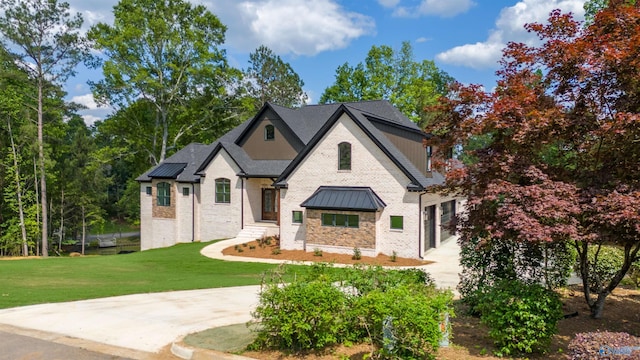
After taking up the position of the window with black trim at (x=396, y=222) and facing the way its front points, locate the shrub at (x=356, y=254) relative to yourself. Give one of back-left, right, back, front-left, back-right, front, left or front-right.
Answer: right

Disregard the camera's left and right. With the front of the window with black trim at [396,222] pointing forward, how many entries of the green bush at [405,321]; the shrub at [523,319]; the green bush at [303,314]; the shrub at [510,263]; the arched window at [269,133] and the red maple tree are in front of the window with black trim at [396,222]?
5

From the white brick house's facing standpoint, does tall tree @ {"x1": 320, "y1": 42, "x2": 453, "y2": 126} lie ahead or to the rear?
to the rear

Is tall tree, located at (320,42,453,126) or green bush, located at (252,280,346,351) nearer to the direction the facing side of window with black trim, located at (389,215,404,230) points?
the green bush

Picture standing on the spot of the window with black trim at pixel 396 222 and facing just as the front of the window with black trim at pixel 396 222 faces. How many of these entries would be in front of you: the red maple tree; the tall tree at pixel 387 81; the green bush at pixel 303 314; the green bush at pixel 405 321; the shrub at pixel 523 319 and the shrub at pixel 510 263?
5

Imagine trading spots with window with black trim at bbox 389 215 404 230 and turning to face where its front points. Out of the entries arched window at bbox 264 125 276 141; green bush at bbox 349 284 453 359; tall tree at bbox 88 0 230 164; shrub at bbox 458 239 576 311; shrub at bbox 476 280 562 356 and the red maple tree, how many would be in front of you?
4

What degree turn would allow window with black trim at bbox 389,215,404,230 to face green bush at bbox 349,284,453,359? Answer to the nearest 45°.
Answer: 0° — it already faces it

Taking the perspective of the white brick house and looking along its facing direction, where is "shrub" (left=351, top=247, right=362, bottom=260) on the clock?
The shrub is roughly at 11 o'clock from the white brick house.

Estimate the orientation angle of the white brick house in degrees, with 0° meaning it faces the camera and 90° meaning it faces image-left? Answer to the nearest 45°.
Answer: approximately 0°

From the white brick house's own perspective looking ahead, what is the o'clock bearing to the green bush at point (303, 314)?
The green bush is roughly at 12 o'clock from the white brick house.

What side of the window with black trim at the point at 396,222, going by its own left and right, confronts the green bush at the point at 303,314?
front

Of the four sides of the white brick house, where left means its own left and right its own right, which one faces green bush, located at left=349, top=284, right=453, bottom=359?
front
